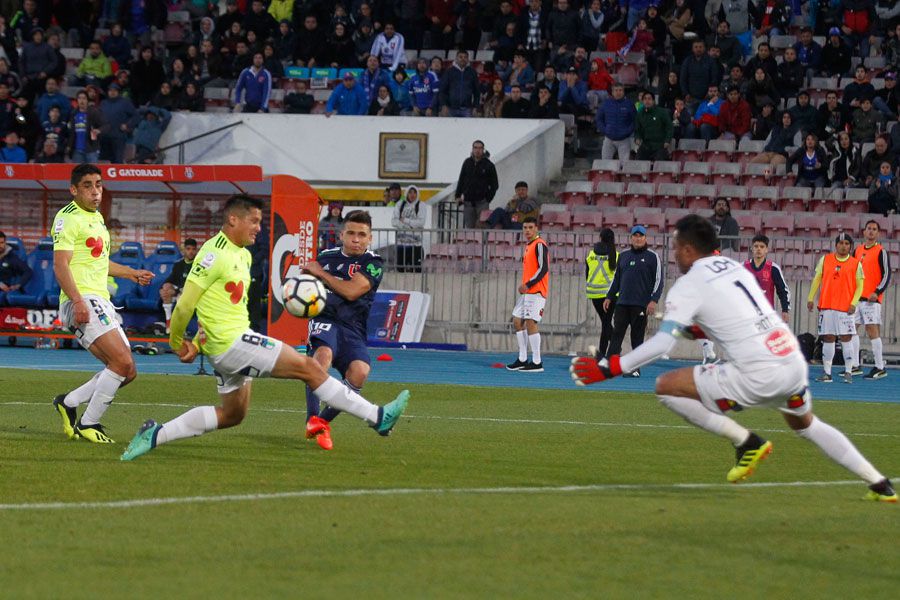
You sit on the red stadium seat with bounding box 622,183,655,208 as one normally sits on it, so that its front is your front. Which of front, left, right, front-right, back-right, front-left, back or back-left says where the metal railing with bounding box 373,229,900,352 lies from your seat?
front

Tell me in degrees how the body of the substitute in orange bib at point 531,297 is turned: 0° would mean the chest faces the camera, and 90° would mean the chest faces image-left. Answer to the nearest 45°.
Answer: approximately 45°

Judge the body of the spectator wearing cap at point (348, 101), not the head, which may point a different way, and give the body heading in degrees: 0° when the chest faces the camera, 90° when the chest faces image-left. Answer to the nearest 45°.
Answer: approximately 0°

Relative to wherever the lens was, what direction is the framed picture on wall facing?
facing the viewer

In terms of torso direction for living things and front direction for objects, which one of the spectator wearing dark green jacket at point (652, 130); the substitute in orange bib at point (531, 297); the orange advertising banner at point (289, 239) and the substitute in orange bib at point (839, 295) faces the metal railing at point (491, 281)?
the spectator wearing dark green jacket

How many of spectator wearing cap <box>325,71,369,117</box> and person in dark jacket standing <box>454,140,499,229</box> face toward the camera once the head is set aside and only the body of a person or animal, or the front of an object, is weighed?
2

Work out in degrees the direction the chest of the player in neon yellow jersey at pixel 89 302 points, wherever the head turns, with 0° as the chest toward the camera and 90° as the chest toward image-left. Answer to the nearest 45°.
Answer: approximately 315°

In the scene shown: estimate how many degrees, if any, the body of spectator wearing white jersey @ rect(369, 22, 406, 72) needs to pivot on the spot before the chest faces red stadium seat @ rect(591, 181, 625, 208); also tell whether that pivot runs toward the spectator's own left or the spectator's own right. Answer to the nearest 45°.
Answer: approximately 45° to the spectator's own left

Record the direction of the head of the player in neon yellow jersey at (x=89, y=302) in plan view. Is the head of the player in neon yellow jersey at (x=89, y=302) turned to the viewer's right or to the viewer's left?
to the viewer's right

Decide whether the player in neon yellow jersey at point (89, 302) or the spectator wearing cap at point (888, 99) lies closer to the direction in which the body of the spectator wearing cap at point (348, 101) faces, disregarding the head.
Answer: the player in neon yellow jersey

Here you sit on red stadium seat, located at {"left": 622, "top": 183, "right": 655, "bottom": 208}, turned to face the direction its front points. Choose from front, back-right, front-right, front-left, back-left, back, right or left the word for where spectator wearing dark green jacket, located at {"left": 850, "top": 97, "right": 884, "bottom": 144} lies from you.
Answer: back-left
